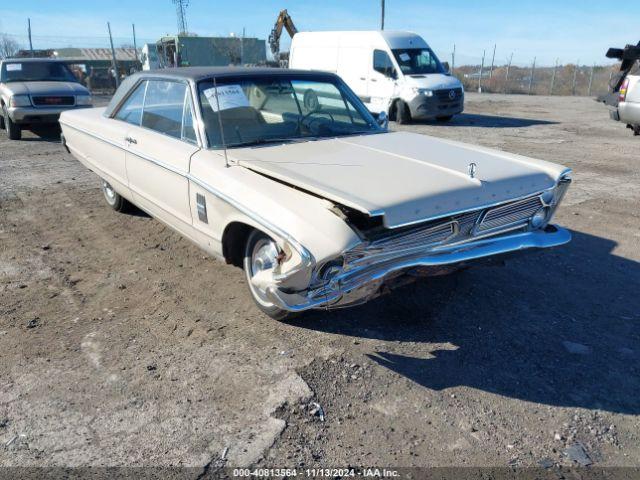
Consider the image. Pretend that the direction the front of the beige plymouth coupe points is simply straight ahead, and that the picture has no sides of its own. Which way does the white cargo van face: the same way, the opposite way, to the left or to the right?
the same way

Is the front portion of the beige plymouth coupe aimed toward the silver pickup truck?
no

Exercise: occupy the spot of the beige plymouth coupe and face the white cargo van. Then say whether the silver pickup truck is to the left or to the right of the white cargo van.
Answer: left

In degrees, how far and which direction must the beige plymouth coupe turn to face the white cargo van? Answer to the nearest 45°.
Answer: approximately 135° to its left

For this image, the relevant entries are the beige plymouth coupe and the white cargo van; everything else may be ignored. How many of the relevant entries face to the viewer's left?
0

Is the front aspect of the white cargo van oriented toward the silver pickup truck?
no

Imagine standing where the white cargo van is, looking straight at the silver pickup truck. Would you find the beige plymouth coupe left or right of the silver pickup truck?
left

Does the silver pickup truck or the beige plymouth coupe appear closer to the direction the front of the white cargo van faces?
the beige plymouth coupe

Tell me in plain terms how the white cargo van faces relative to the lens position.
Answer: facing the viewer and to the right of the viewer

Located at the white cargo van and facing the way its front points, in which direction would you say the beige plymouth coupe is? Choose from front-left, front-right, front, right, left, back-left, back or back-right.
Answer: front-right
